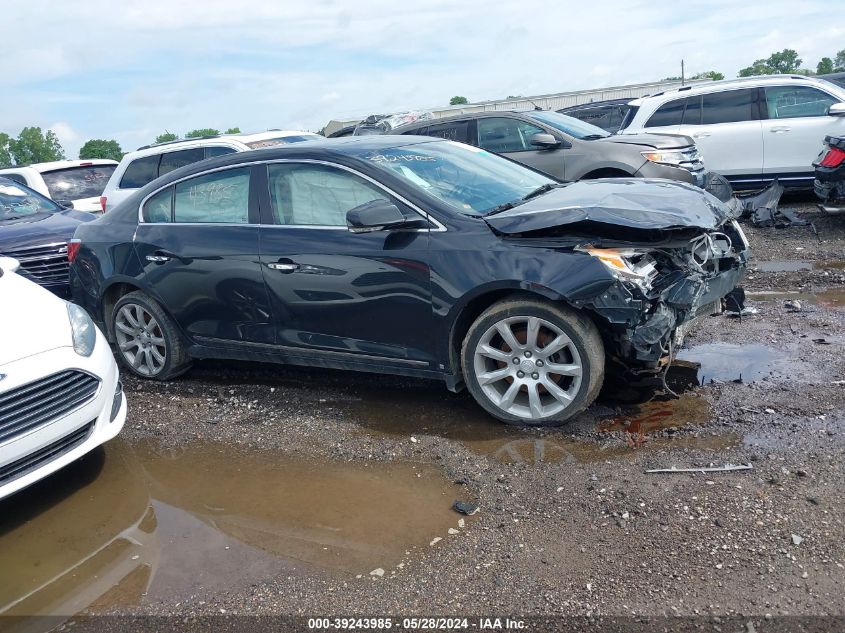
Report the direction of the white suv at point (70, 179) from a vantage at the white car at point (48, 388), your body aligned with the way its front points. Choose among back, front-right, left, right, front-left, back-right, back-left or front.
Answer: back-left

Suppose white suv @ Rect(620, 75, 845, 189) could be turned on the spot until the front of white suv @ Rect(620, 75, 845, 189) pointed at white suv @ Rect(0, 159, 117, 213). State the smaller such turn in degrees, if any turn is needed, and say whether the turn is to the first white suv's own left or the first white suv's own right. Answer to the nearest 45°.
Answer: approximately 180°

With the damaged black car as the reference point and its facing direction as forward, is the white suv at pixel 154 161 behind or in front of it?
behind

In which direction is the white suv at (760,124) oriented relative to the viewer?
to the viewer's right

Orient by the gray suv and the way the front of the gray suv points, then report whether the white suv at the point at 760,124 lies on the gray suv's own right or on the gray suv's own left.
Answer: on the gray suv's own left

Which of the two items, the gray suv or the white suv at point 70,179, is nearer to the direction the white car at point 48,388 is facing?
the gray suv

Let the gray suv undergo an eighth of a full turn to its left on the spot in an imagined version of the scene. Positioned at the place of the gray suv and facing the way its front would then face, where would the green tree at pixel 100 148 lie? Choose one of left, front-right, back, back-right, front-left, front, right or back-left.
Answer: back-left

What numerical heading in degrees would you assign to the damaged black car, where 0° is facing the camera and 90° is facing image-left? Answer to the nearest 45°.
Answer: approximately 315°

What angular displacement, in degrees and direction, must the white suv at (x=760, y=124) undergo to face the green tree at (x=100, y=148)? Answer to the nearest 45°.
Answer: approximately 135° to its left
